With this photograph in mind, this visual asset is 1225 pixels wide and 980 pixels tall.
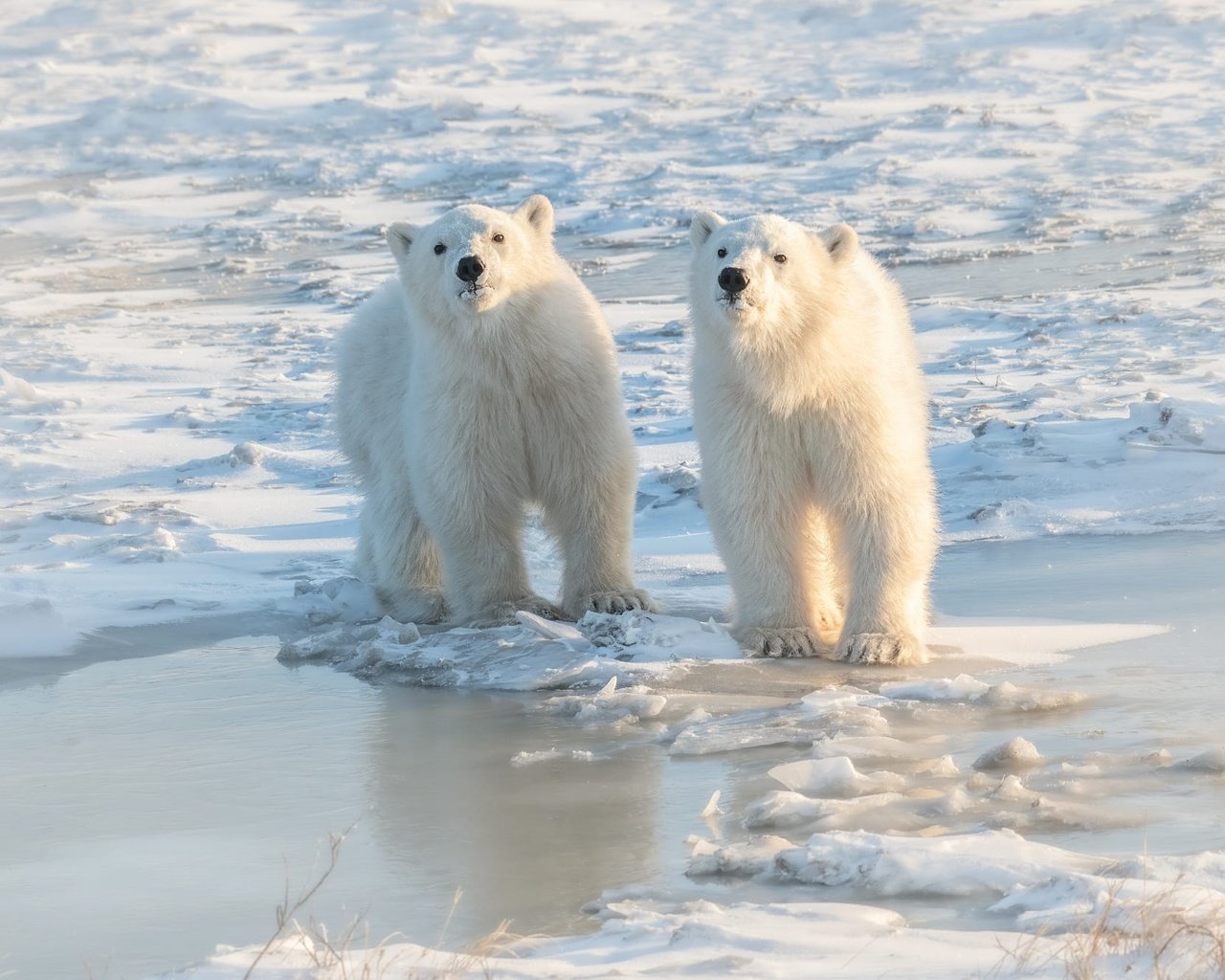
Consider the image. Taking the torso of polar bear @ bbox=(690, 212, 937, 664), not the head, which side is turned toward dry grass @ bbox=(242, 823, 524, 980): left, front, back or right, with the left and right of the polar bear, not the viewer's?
front

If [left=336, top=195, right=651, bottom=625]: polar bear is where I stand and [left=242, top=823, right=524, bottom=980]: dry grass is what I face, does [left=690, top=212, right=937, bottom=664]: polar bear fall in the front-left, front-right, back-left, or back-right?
front-left

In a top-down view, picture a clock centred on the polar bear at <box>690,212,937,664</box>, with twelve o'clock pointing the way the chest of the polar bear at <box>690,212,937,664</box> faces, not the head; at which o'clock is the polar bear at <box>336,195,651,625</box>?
the polar bear at <box>336,195,651,625</box> is roughly at 4 o'clock from the polar bear at <box>690,212,937,664</box>.

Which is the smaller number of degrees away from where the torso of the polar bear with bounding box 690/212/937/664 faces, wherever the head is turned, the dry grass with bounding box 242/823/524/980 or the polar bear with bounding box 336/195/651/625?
the dry grass

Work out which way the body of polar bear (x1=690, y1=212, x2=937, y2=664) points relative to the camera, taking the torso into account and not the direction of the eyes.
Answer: toward the camera
